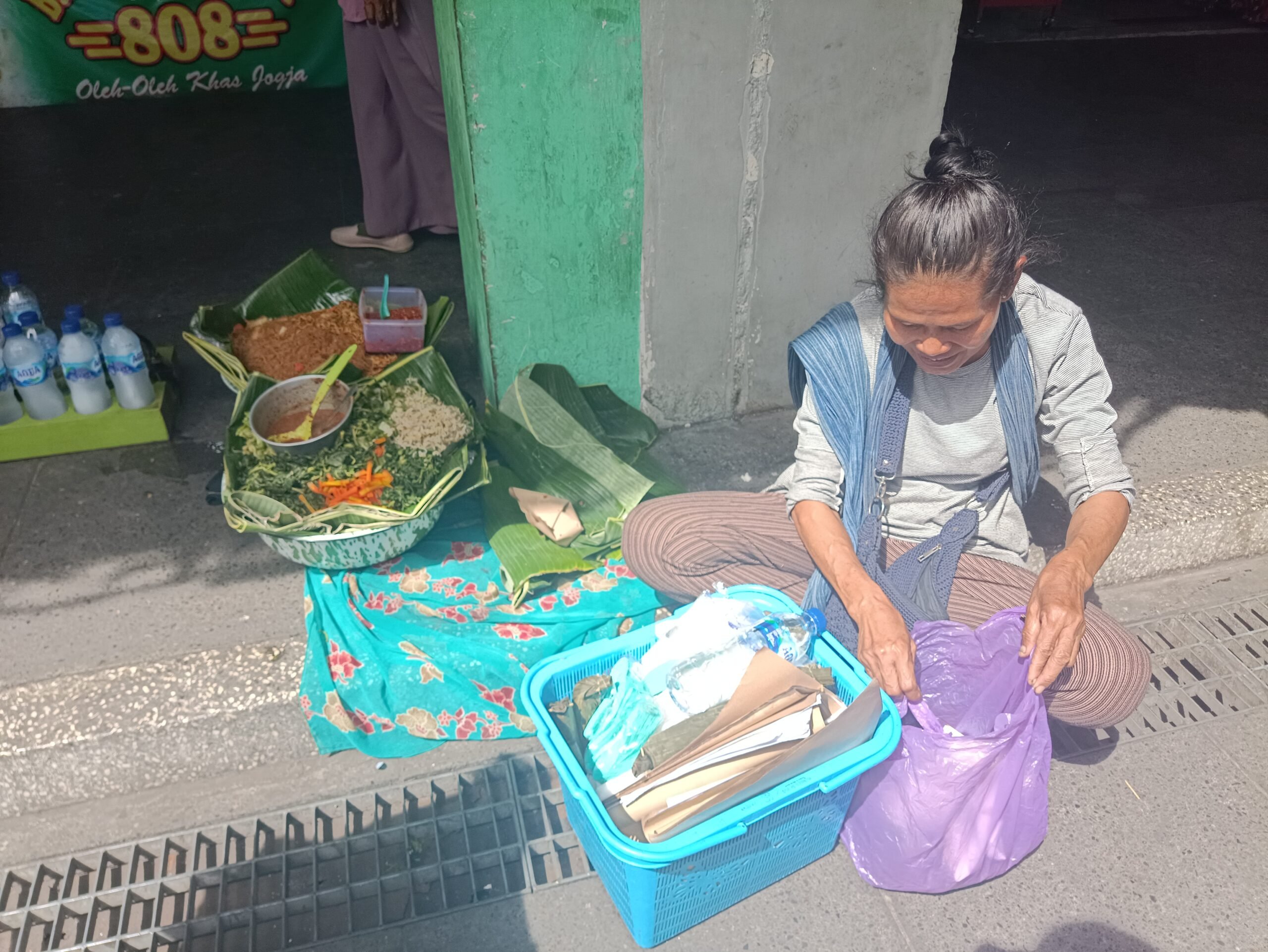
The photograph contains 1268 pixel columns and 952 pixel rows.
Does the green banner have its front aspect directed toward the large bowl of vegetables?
yes

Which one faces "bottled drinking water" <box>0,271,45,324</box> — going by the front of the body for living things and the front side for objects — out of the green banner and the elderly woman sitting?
the green banner

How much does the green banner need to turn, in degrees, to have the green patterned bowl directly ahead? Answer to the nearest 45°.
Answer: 0° — it already faces it

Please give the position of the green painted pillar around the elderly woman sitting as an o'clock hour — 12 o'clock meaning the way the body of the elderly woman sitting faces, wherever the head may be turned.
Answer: The green painted pillar is roughly at 4 o'clock from the elderly woman sitting.

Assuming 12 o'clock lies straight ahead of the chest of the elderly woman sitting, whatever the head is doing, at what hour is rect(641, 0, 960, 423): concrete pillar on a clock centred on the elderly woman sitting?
The concrete pillar is roughly at 5 o'clock from the elderly woman sitting.

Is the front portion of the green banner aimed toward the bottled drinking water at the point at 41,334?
yes

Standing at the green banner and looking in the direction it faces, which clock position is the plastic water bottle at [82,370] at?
The plastic water bottle is roughly at 12 o'clock from the green banner.

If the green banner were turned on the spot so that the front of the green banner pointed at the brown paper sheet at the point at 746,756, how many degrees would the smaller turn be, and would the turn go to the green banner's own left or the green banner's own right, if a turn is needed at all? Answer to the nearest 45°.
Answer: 0° — it already faces it

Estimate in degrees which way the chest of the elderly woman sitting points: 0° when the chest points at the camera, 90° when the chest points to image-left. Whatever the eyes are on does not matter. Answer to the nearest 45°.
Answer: approximately 0°

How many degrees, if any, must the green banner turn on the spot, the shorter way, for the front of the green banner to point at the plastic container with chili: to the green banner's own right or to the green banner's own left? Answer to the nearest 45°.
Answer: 0° — it already faces it

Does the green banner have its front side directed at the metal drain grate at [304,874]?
yes

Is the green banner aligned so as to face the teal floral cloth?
yes

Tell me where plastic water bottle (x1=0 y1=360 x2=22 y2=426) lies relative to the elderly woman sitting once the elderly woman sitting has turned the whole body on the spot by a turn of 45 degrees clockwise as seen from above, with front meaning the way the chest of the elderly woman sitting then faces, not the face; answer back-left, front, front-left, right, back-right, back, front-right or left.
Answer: front-right
